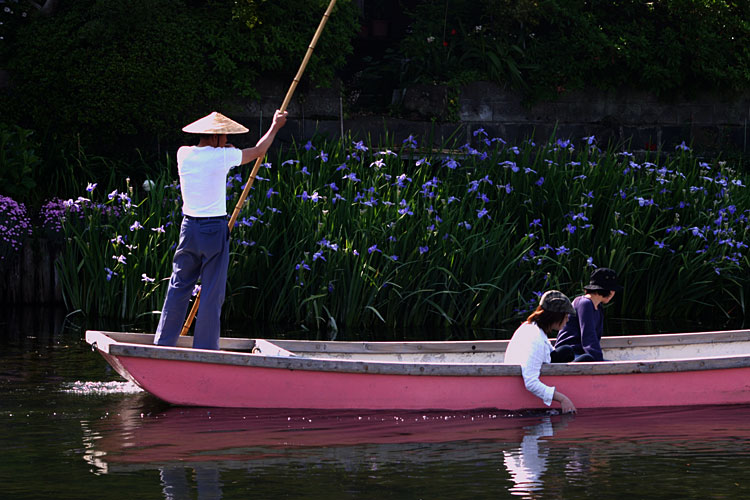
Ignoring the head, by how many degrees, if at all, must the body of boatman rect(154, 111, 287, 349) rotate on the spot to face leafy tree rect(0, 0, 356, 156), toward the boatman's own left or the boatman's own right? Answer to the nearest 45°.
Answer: approximately 45° to the boatman's own left

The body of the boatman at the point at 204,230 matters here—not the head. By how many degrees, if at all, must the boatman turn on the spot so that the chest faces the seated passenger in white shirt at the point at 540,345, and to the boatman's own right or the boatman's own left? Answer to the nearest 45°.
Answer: approximately 45° to the boatman's own right

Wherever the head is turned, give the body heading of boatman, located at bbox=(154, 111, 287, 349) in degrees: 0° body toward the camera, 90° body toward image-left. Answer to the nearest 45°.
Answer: approximately 225°
